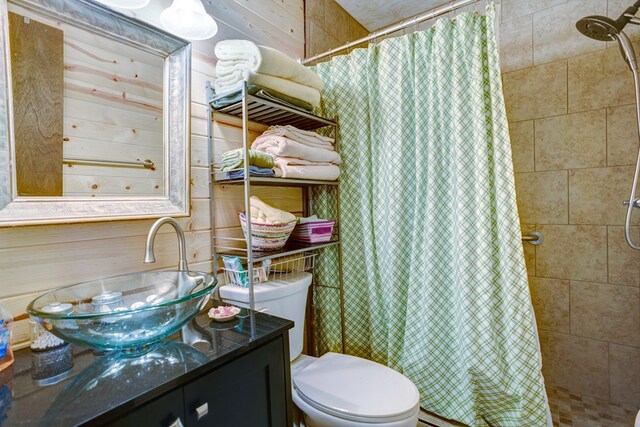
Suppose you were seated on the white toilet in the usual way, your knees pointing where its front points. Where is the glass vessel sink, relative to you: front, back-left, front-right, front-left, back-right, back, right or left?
right

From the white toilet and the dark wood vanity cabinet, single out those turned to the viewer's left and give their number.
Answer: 0

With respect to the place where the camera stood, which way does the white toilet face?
facing the viewer and to the right of the viewer

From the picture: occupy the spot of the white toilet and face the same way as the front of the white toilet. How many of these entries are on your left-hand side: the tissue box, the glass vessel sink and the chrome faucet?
0

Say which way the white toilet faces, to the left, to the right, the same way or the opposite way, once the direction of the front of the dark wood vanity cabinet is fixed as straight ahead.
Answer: the same way
